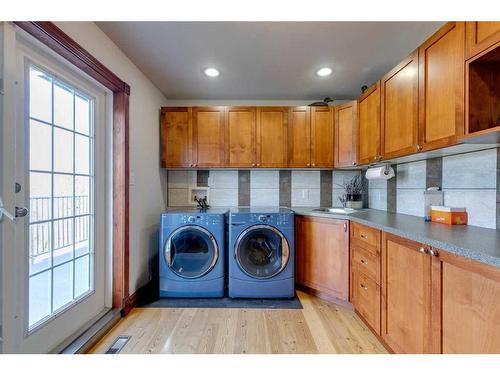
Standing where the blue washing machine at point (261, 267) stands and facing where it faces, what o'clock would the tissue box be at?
The tissue box is roughly at 10 o'clock from the blue washing machine.

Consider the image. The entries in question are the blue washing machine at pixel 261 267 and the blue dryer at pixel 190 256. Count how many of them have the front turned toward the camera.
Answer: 2

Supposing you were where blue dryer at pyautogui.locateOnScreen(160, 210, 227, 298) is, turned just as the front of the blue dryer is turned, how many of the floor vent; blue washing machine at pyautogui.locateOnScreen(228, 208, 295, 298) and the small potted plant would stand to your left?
2

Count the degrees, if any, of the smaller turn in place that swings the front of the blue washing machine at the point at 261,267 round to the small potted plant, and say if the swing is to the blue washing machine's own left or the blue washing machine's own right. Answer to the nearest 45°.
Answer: approximately 135° to the blue washing machine's own left

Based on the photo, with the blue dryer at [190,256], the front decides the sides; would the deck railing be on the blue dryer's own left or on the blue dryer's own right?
on the blue dryer's own right

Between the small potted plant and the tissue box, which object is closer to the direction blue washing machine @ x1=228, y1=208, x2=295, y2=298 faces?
the tissue box

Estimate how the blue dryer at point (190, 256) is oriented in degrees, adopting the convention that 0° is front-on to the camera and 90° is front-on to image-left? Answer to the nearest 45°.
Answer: approximately 0°

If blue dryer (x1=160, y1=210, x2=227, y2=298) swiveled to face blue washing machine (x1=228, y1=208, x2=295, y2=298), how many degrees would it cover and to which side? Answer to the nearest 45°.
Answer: approximately 90° to its left

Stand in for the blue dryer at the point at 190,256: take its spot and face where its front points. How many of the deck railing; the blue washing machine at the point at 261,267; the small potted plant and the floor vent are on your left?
2

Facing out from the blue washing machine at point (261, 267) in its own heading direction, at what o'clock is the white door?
The white door is roughly at 2 o'clock from the blue washing machine.

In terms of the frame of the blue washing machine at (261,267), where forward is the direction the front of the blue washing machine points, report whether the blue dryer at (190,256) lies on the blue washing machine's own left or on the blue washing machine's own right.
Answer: on the blue washing machine's own right
